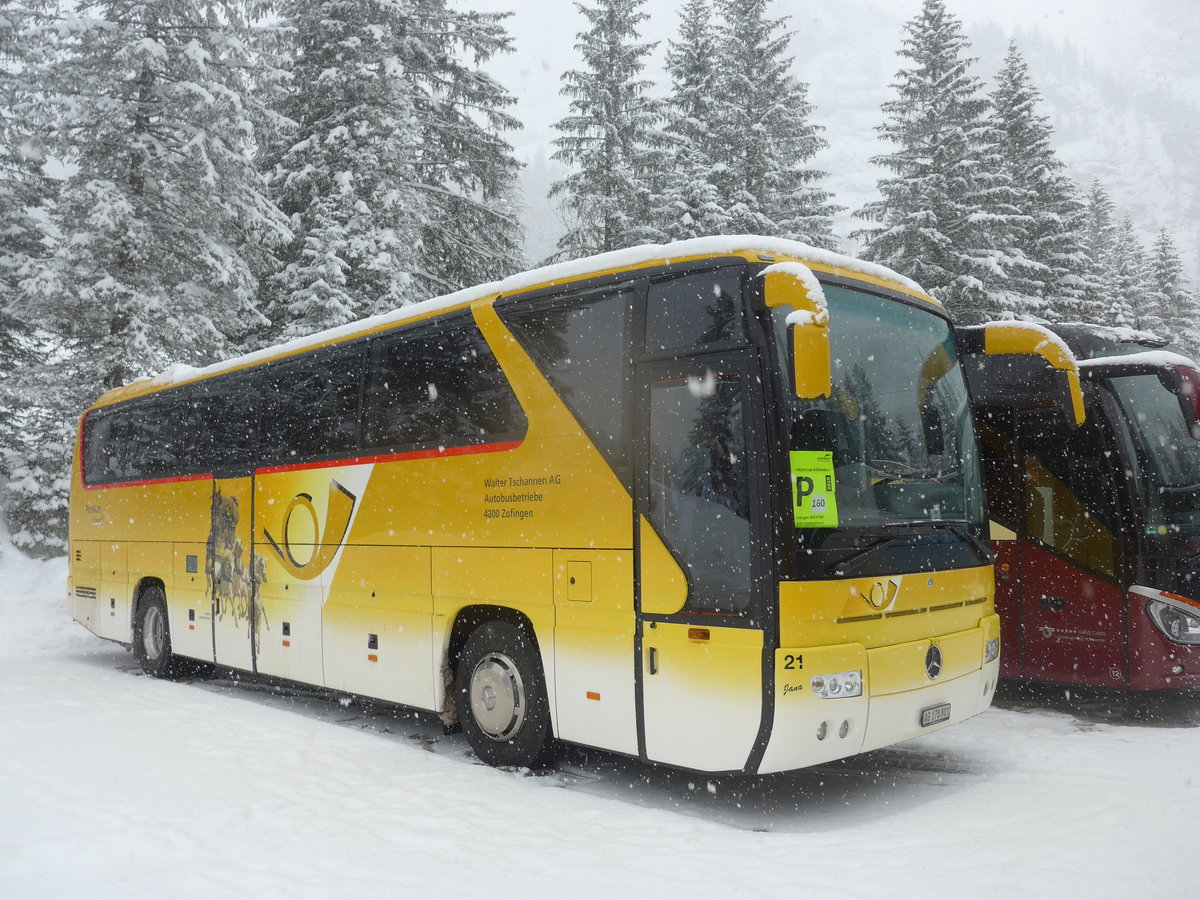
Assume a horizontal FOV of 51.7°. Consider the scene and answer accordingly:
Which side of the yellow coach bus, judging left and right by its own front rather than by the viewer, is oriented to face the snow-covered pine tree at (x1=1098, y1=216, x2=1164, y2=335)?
left

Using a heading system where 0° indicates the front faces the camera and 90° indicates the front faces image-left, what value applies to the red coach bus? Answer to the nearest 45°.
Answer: approximately 315°

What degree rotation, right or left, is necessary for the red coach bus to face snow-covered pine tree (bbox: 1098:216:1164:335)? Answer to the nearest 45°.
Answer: approximately 135° to its left

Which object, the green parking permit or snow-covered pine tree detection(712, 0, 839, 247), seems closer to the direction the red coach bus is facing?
the green parking permit

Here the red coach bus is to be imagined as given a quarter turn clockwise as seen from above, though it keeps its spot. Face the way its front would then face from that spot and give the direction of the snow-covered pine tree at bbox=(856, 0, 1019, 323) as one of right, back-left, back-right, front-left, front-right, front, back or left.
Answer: back-right

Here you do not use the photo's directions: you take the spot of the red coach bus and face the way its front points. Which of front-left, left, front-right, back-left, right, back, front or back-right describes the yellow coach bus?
right

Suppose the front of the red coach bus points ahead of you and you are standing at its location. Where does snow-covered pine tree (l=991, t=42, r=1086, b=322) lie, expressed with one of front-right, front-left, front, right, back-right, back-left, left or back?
back-left

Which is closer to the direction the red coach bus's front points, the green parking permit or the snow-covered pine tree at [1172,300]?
the green parking permit

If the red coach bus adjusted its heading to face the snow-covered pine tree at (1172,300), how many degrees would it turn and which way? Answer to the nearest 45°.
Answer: approximately 135° to its left

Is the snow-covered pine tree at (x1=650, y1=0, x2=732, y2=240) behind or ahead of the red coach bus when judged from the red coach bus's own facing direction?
behind

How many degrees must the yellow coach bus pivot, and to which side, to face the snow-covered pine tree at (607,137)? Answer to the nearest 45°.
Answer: approximately 135° to its left

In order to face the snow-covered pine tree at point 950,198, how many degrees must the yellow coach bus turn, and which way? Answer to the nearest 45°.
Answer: approximately 90° to its left

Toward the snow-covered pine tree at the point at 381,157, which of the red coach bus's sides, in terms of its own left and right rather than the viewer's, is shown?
back

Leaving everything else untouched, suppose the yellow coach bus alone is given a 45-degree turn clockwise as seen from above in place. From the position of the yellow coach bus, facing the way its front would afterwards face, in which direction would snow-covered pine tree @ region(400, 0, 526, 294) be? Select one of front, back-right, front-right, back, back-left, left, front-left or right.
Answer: back

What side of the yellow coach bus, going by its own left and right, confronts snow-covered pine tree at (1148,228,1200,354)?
left
